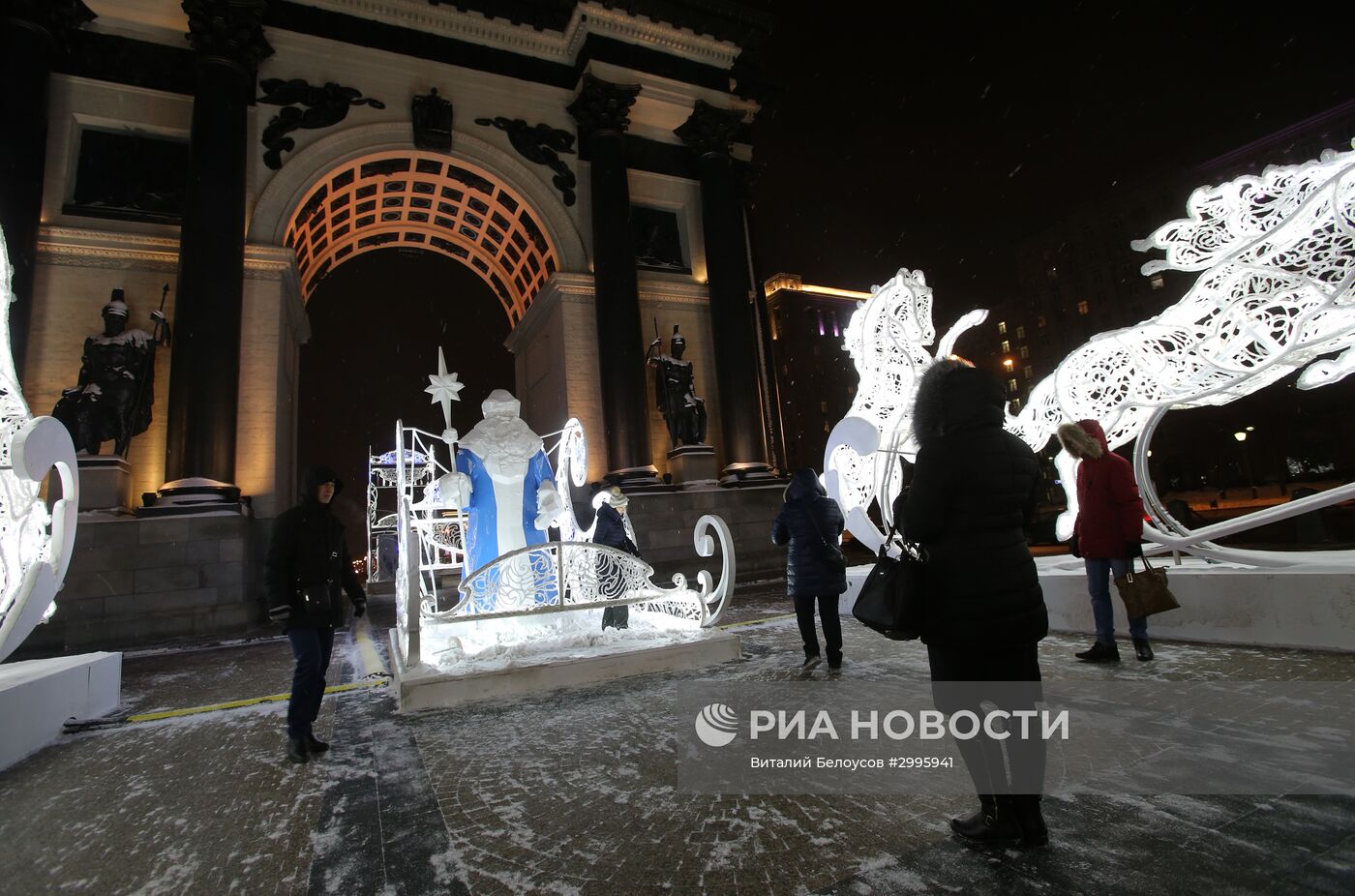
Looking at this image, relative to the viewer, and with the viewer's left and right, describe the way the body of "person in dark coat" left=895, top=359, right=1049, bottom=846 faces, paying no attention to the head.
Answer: facing away from the viewer and to the left of the viewer

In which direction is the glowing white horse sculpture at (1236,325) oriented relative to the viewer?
to the viewer's right

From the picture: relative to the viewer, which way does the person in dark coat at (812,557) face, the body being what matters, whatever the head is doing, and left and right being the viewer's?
facing away from the viewer

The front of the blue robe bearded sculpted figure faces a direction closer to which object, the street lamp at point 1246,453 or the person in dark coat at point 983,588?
the person in dark coat

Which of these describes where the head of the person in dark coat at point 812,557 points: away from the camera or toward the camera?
away from the camera

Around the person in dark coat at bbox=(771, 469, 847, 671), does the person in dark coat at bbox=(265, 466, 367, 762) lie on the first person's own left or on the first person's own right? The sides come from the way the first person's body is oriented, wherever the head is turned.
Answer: on the first person's own left

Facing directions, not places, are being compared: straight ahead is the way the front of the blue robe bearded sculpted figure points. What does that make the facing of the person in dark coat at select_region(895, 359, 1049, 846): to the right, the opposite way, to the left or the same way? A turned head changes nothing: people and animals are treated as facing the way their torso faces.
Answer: the opposite way

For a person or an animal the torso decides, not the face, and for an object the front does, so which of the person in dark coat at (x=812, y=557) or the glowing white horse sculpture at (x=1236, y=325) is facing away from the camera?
the person in dark coat

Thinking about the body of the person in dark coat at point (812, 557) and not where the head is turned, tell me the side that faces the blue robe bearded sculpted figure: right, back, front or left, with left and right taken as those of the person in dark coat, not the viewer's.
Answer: left

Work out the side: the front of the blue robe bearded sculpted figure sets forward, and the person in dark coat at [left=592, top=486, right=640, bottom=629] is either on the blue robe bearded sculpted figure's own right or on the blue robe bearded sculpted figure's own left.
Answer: on the blue robe bearded sculpted figure's own left

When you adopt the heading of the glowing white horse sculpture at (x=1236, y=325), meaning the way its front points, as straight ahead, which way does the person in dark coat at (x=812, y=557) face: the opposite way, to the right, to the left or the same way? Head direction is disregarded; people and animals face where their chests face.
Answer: to the left
